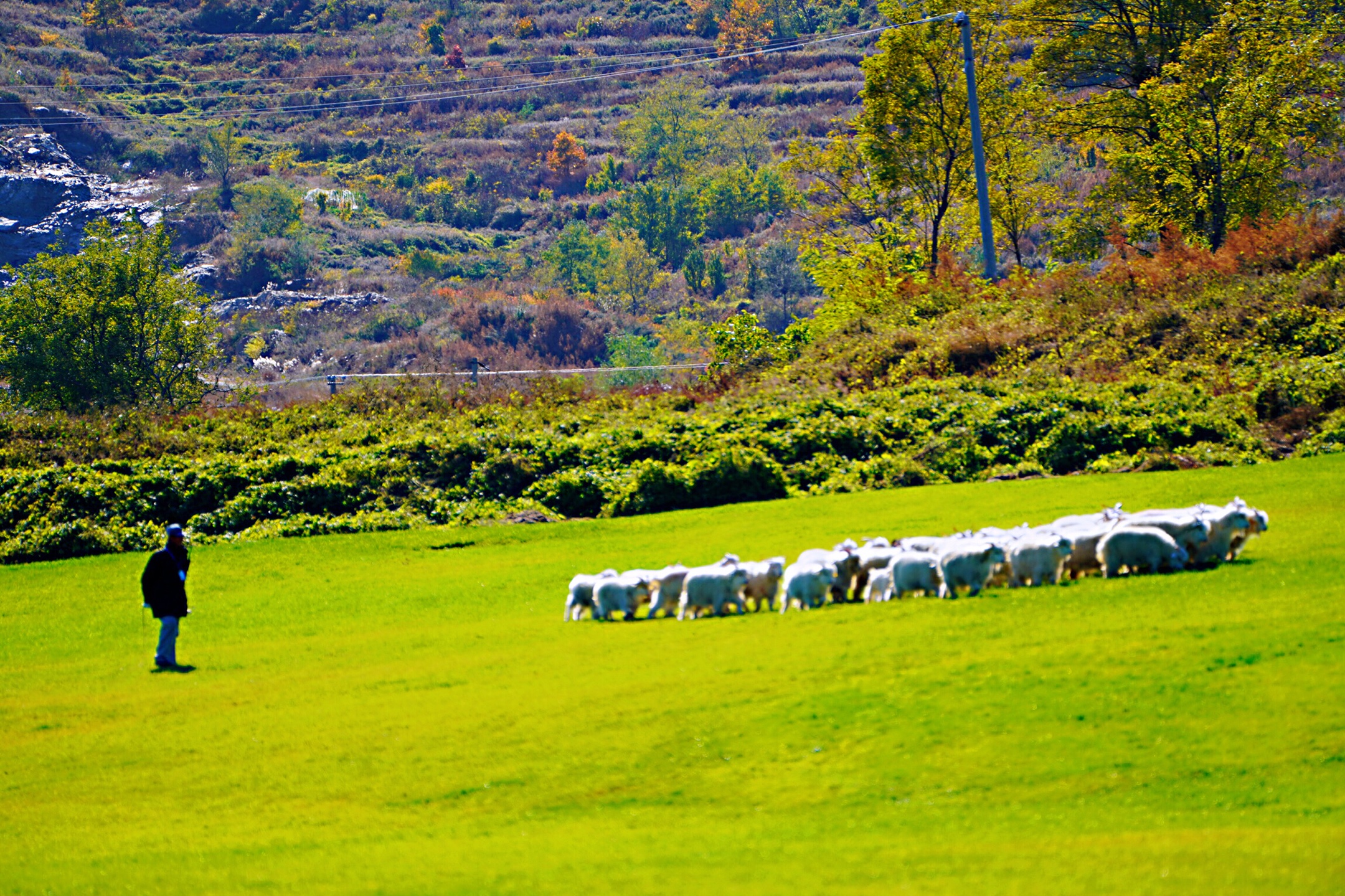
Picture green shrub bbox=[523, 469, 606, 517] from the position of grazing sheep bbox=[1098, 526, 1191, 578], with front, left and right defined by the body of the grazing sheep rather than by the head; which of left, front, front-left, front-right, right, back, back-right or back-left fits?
back-left

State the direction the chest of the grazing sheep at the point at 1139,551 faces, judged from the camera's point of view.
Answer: to the viewer's right
